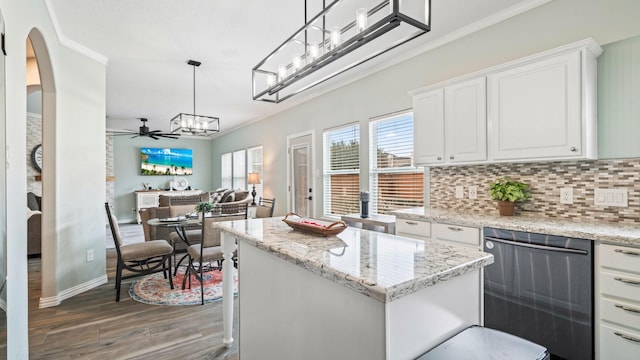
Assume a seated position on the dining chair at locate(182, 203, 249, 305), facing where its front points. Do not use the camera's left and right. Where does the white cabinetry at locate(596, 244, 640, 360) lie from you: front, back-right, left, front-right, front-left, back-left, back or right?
back

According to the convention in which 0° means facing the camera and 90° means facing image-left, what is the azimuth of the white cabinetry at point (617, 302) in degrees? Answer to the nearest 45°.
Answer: approximately 45°

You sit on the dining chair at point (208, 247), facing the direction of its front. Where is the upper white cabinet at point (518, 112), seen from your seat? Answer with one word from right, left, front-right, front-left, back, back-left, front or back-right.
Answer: back

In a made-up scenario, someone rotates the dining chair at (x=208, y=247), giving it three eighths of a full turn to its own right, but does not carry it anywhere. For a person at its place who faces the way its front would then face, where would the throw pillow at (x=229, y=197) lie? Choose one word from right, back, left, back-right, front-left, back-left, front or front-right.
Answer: left

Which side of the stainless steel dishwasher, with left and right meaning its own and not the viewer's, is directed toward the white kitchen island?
front

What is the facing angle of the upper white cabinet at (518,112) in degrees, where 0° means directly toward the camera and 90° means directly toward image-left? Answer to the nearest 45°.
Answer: approximately 45°

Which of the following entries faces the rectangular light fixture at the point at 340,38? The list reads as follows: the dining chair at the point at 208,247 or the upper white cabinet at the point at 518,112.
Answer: the upper white cabinet

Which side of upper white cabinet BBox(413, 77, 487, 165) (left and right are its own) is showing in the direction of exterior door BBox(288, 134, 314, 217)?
right

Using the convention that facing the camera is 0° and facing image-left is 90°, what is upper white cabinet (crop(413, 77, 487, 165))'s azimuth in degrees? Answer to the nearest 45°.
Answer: approximately 45°

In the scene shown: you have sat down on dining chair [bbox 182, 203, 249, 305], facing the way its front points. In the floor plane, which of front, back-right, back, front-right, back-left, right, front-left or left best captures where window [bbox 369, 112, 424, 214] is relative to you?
back-right
